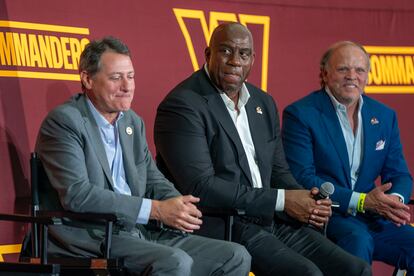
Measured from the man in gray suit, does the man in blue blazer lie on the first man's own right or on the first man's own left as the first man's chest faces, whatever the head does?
on the first man's own left

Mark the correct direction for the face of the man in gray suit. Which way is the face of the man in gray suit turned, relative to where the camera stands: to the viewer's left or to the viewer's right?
to the viewer's right

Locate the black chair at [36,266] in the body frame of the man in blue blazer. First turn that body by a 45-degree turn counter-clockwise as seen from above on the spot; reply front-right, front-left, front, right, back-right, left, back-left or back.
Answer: back-right

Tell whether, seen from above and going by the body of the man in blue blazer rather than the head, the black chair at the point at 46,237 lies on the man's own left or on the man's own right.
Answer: on the man's own right

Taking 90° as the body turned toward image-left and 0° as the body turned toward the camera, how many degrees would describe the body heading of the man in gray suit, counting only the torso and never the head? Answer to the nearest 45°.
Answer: approximately 315°

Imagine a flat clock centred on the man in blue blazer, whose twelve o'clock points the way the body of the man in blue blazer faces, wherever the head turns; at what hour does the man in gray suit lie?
The man in gray suit is roughly at 3 o'clock from the man in blue blazer.
